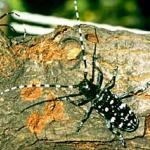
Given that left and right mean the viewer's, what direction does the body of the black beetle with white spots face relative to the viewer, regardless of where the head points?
facing away from the viewer and to the left of the viewer
